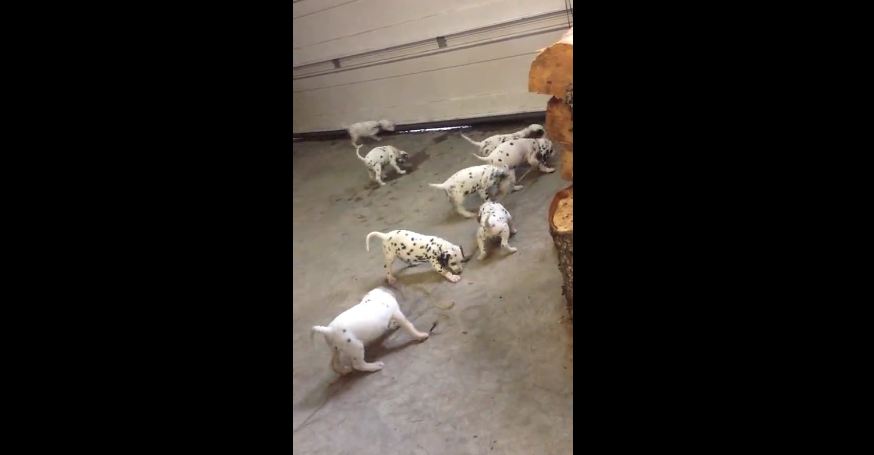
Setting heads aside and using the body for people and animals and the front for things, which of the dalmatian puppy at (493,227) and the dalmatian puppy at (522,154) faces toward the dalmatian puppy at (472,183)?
the dalmatian puppy at (493,227)

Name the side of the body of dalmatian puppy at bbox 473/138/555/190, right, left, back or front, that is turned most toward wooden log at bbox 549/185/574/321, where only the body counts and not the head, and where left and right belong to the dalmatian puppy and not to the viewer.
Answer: right

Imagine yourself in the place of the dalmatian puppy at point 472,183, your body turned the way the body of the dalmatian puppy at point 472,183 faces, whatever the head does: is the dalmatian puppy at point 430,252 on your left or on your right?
on your right

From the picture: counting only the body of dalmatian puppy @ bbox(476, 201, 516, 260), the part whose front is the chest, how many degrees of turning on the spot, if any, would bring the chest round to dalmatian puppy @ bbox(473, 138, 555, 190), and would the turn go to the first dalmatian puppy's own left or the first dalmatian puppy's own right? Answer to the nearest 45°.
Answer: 0° — it already faces it

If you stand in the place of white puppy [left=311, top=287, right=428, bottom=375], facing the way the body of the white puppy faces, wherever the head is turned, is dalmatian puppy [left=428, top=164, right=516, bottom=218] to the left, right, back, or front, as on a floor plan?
front

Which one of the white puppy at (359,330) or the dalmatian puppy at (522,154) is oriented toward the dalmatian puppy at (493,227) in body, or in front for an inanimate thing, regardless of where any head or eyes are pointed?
the white puppy

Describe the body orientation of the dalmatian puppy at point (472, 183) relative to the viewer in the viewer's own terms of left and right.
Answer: facing to the right of the viewer

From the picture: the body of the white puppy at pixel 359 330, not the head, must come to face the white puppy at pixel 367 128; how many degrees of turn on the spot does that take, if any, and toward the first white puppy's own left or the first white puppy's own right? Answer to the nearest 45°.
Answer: approximately 45° to the first white puppy's own left

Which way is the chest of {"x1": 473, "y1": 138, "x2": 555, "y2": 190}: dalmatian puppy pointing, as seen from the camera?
to the viewer's right

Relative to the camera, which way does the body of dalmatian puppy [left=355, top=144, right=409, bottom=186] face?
to the viewer's right

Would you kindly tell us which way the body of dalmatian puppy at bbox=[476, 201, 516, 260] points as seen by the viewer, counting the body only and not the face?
away from the camera

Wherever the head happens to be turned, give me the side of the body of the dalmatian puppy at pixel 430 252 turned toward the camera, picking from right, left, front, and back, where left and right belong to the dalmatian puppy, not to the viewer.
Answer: right

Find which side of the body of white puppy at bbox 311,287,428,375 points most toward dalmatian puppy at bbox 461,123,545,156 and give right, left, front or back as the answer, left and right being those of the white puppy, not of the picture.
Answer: front

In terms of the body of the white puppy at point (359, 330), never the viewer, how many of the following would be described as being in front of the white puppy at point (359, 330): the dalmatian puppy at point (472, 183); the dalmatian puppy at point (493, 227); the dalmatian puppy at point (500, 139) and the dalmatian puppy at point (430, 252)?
4

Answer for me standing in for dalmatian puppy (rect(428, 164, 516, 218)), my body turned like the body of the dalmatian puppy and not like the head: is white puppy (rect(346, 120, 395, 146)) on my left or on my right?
on my left

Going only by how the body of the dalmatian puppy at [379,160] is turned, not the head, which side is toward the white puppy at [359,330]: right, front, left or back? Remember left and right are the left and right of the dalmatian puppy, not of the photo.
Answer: right
